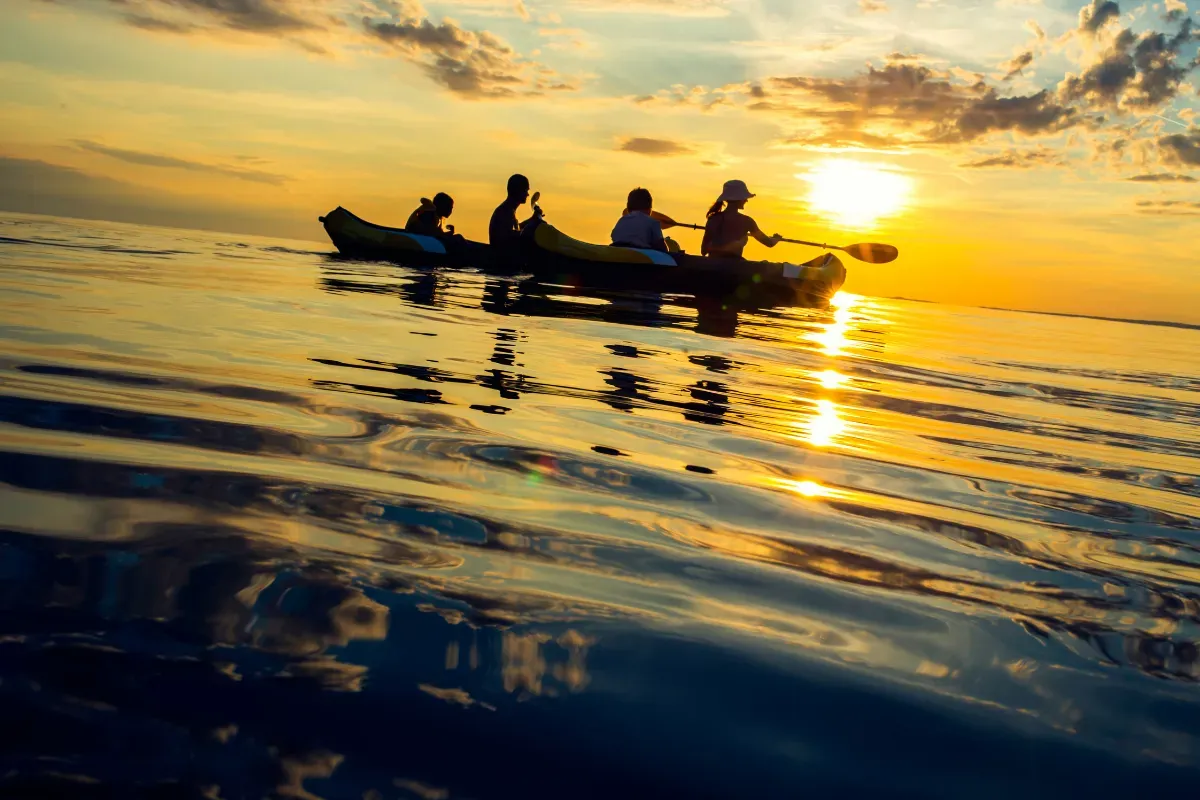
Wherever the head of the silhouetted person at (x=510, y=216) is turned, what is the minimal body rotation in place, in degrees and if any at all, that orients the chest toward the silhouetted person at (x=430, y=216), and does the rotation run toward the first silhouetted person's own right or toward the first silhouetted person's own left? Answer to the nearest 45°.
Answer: approximately 180°

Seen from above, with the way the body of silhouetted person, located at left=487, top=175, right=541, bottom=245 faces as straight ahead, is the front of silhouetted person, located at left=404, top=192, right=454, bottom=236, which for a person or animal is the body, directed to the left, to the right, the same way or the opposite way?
the same way

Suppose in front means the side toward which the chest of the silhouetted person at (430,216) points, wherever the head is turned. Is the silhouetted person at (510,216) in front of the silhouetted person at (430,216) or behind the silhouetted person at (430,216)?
in front

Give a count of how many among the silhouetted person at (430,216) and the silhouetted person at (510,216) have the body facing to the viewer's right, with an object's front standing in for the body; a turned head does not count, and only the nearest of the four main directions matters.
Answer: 2

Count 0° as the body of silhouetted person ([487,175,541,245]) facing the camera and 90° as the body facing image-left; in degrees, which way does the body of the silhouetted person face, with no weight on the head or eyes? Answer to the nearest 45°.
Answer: approximately 270°

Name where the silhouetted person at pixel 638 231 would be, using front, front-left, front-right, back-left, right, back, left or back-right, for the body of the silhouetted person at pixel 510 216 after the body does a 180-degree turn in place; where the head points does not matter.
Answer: back-left

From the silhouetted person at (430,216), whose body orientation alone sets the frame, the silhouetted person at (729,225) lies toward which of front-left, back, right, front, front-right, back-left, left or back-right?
front-right

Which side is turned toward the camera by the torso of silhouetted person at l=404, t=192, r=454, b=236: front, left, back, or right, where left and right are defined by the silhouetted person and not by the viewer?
right
